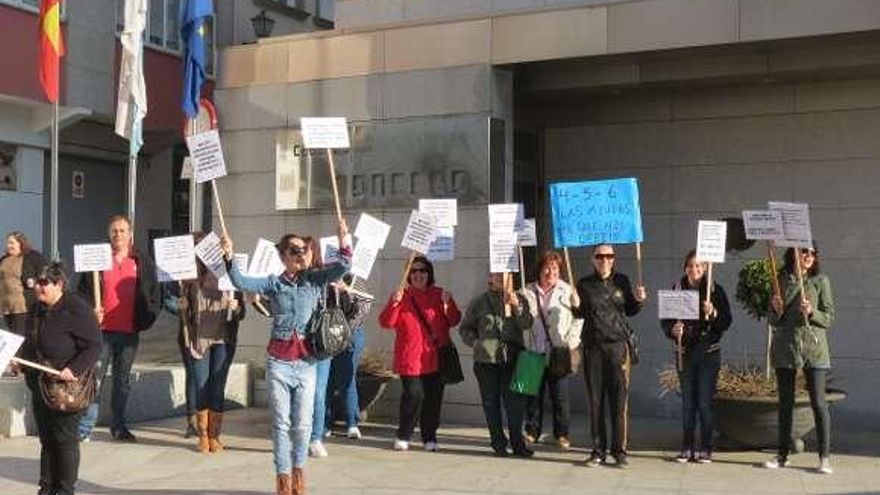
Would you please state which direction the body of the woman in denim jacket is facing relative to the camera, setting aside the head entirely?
toward the camera

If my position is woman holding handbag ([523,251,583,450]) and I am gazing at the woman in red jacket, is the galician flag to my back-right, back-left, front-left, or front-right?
front-right

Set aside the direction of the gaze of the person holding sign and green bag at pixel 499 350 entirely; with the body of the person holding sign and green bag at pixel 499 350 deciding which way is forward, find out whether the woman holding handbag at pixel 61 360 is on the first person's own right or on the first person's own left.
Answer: on the first person's own right

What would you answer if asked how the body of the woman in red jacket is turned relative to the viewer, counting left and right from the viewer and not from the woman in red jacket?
facing the viewer

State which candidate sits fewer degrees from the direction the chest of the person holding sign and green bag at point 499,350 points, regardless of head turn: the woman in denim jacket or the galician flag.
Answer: the woman in denim jacket

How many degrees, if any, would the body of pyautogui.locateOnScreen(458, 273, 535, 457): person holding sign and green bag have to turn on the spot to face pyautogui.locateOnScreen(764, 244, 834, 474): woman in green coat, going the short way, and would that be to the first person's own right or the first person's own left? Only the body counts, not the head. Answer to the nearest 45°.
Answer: approximately 90° to the first person's own left

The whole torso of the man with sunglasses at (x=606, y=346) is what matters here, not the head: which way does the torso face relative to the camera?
toward the camera

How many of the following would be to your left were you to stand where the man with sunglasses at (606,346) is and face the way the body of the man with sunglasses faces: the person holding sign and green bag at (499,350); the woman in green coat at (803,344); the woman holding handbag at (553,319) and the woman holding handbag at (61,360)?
1

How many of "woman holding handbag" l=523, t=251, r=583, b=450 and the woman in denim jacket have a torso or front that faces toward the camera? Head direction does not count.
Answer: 2

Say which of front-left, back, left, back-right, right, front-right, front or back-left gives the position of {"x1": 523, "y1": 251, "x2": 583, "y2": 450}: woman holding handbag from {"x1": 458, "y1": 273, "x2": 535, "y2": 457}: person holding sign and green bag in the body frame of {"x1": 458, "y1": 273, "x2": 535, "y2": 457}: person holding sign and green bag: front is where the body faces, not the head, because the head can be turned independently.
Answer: left

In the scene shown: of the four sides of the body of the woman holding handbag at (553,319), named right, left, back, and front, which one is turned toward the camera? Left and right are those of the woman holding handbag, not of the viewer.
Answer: front

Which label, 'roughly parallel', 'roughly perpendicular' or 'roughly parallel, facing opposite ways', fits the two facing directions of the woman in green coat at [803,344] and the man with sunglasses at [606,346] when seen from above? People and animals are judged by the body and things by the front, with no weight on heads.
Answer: roughly parallel
